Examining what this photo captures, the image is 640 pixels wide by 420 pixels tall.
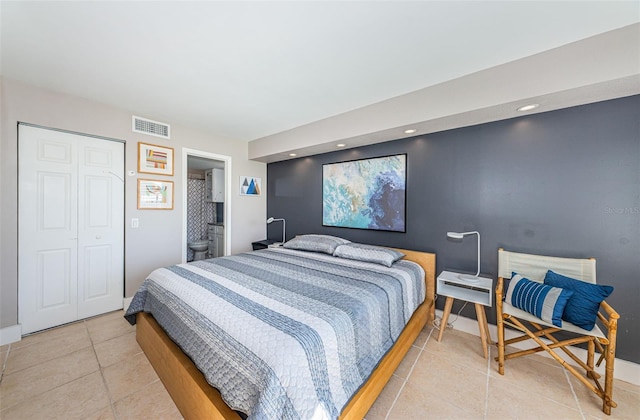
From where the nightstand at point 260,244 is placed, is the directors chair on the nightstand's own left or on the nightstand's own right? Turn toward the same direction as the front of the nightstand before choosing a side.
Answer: on the nightstand's own left

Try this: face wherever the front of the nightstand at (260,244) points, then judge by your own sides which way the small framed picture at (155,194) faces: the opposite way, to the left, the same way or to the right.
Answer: to the left

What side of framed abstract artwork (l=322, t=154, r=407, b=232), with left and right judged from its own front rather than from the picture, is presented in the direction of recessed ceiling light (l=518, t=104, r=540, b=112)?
left

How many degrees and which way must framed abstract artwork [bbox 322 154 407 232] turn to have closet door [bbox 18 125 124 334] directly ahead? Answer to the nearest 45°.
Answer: approximately 45° to its right

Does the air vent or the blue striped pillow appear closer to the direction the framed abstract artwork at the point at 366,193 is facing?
the air vent

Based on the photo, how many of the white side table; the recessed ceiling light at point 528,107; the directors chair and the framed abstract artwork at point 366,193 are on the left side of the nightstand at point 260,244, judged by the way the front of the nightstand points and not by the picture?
4

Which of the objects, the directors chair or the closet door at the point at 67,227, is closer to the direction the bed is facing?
the closet door

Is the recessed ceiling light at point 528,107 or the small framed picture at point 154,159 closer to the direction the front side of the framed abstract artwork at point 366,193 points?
the small framed picture

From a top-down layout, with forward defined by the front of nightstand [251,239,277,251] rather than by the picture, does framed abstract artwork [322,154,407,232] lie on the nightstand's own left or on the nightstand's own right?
on the nightstand's own left

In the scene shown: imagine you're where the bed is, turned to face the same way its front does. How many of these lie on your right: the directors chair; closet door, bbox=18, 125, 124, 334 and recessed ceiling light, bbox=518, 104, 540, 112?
1

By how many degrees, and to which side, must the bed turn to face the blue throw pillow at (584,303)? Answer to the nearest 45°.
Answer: approximately 135° to its left

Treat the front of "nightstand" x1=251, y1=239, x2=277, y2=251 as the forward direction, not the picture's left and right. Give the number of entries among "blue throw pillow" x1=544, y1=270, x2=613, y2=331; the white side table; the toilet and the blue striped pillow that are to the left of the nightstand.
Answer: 3

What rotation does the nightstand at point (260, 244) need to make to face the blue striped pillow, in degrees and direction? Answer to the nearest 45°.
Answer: approximately 90° to its left

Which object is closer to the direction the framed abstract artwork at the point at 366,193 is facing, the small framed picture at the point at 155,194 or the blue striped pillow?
the small framed picture

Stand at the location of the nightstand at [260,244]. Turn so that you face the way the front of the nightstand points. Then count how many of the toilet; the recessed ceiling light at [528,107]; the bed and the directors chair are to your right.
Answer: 1

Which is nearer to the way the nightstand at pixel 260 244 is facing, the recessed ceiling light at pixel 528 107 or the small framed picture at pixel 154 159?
the small framed picture
